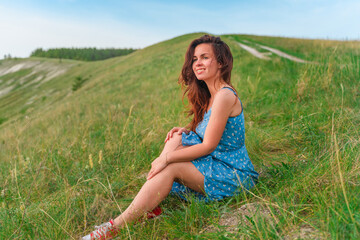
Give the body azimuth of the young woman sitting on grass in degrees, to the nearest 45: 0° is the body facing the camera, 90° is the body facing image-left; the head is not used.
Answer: approximately 45°
